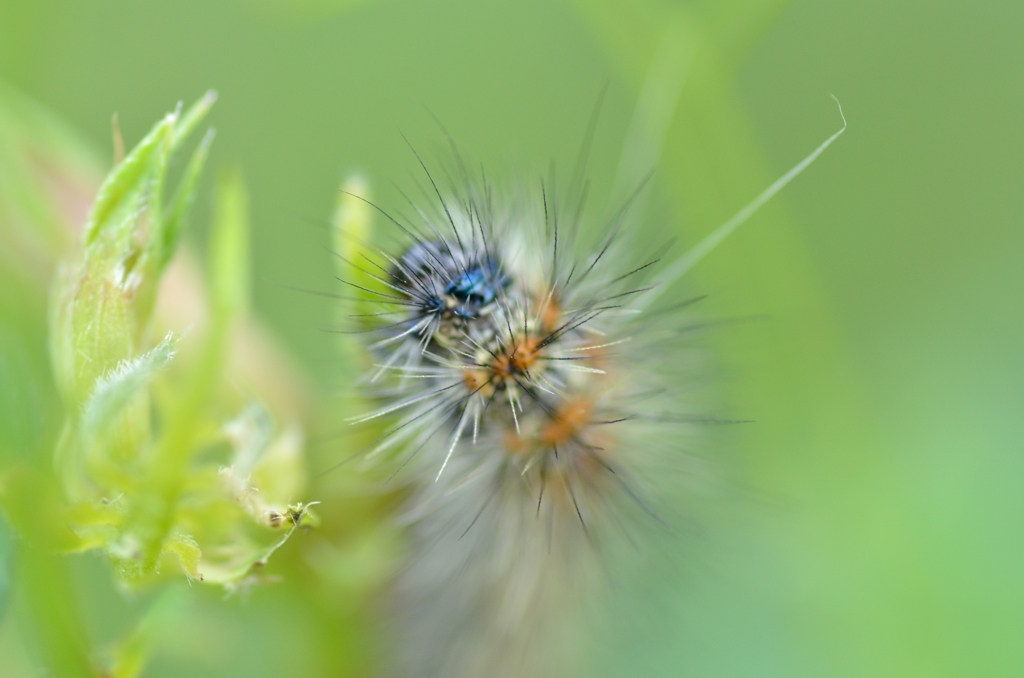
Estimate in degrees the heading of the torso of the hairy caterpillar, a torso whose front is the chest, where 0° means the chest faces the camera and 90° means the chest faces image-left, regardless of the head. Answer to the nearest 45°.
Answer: approximately 45°
